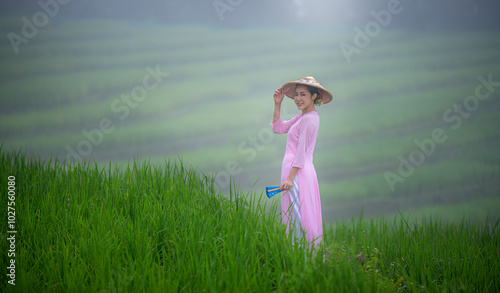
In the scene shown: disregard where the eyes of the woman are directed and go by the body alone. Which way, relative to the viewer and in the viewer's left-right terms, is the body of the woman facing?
facing to the left of the viewer
